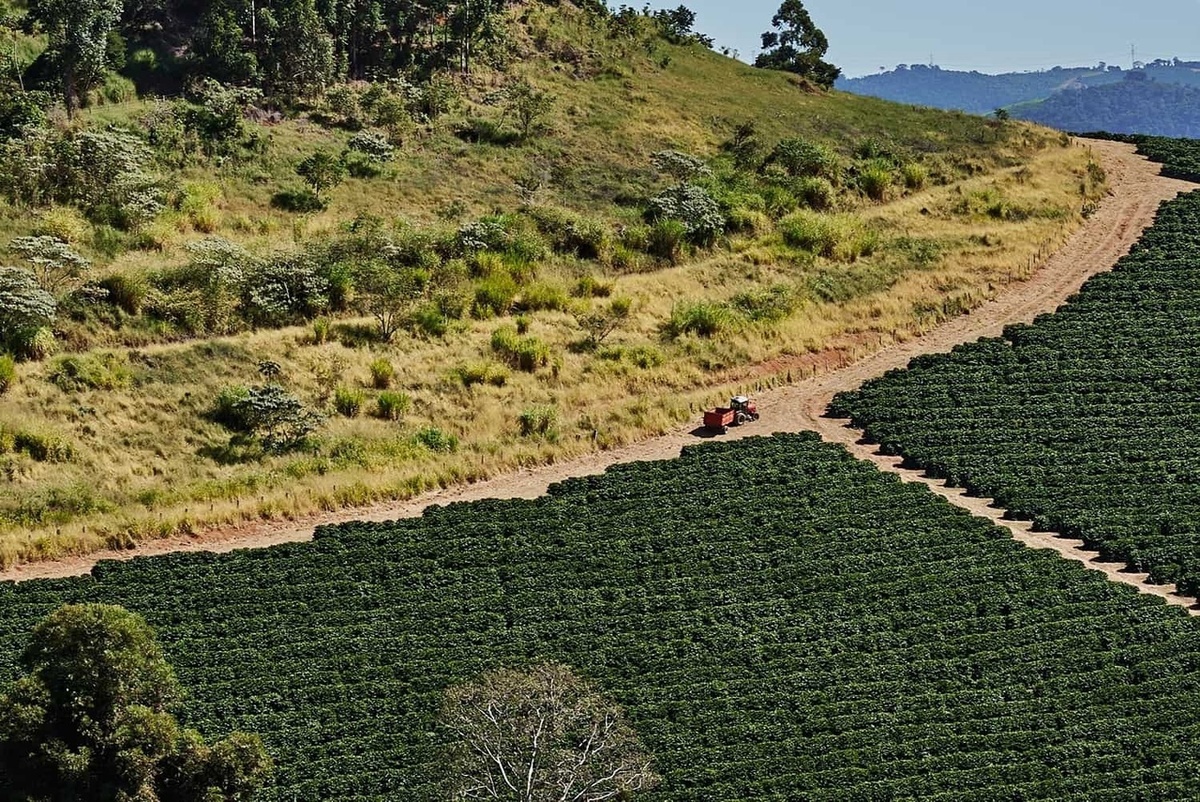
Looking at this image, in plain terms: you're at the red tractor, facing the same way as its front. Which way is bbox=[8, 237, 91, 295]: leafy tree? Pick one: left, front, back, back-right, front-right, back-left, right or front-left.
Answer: back-left

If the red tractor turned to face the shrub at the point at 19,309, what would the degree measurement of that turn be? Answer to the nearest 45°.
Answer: approximately 135° to its left

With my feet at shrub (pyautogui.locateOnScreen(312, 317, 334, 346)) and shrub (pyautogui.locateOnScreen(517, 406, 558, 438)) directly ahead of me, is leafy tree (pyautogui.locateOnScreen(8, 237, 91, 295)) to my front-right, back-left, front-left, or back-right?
back-right

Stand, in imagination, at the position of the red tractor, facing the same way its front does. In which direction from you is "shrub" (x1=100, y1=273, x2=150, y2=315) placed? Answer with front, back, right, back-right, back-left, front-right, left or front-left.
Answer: back-left

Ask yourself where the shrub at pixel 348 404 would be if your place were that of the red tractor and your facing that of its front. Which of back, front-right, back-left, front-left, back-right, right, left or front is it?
back-left

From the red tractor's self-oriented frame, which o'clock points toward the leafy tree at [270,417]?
The leafy tree is roughly at 7 o'clock from the red tractor.

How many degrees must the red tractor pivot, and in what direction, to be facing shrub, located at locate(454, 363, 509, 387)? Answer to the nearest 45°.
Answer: approximately 135° to its left

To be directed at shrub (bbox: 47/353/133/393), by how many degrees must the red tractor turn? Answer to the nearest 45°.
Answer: approximately 135° to its left

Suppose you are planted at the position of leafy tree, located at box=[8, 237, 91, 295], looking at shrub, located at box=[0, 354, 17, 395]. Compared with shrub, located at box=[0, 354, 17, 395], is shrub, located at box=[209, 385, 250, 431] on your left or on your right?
left

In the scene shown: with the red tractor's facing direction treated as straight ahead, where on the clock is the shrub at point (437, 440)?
The shrub is roughly at 7 o'clock from the red tractor.

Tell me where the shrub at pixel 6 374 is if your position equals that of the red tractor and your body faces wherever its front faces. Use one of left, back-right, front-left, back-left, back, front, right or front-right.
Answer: back-left

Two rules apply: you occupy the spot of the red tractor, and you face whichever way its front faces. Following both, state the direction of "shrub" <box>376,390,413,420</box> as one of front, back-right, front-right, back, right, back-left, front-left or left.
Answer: back-left

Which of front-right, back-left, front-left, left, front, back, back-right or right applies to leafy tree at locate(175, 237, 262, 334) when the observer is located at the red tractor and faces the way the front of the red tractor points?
back-left

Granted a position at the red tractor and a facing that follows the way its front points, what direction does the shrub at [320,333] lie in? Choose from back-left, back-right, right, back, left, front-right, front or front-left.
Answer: back-left

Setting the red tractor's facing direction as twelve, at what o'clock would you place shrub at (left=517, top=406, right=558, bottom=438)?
The shrub is roughly at 7 o'clock from the red tractor.

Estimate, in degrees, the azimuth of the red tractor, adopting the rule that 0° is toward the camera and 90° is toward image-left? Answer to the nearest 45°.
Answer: approximately 225°
